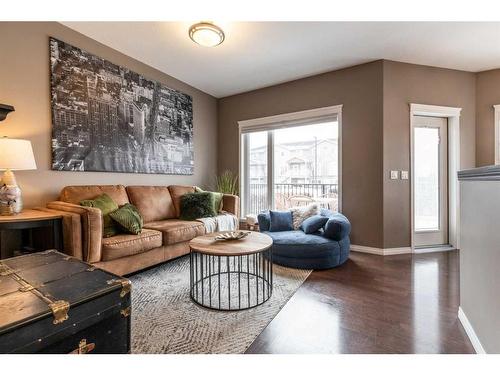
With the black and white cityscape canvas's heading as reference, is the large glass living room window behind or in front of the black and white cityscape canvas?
in front

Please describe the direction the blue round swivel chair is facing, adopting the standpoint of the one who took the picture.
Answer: facing the viewer and to the left of the viewer

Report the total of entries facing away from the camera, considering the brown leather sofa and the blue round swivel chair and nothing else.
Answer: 0

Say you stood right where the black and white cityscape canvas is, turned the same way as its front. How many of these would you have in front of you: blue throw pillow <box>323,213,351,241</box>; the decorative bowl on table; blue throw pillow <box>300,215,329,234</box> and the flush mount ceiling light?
4

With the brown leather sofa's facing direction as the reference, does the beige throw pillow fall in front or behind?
in front

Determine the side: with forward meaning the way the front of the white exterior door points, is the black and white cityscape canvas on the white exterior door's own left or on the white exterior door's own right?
on the white exterior door's own right

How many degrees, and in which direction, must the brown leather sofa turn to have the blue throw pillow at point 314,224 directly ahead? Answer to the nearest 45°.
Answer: approximately 45° to its left

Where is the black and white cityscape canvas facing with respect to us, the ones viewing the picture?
facing the viewer and to the right of the viewer

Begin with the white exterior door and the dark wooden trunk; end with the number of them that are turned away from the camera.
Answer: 0

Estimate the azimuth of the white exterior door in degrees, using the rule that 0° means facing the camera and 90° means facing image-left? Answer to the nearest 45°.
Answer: approximately 315°
